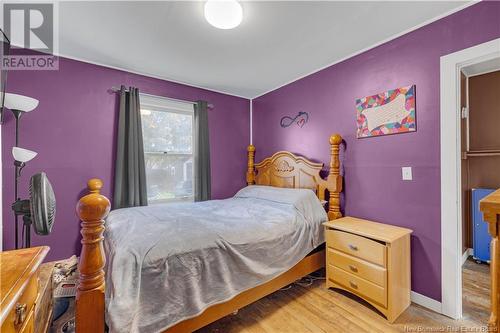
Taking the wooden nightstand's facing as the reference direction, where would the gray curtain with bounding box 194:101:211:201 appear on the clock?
The gray curtain is roughly at 2 o'clock from the wooden nightstand.

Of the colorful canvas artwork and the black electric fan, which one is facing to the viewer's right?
the black electric fan

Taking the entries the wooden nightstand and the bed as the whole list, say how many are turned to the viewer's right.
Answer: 0

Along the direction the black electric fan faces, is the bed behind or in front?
in front

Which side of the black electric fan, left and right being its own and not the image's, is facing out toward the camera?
right

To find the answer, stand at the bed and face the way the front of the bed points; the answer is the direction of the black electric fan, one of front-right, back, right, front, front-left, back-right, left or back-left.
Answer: front

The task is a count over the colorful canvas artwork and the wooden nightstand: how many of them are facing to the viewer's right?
0

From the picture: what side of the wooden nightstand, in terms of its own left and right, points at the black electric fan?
front

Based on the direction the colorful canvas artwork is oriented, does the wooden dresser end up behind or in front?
in front

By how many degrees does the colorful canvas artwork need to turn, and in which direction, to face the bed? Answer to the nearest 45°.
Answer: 0° — it already faces it

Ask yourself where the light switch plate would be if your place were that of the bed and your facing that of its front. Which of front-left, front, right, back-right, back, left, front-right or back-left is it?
back-left

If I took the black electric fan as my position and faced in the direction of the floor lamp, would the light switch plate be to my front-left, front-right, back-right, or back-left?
back-right

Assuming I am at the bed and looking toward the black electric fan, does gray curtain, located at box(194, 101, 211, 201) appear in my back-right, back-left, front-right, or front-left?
back-right

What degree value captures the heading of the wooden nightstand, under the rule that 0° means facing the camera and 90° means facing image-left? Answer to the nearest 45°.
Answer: approximately 45°

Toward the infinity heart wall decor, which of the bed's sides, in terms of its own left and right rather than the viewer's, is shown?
back

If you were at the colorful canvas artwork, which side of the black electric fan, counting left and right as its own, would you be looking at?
front

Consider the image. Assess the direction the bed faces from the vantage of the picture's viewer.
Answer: facing the viewer and to the left of the viewer
